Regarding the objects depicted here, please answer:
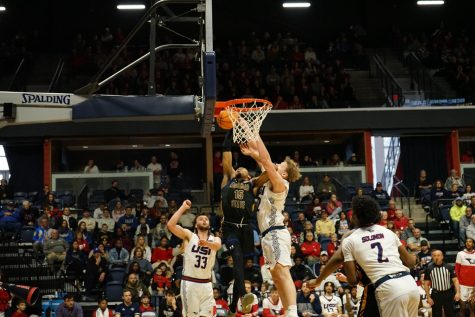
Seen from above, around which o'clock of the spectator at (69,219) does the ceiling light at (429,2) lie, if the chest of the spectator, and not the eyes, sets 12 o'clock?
The ceiling light is roughly at 8 o'clock from the spectator.

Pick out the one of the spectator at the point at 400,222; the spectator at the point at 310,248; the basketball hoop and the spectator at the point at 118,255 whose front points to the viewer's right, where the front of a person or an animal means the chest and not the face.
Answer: the basketball hoop

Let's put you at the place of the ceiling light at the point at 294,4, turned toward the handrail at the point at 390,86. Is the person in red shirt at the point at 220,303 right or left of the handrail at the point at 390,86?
right

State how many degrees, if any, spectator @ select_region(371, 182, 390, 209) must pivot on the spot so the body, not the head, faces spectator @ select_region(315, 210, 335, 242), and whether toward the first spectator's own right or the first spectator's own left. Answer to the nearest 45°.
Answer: approximately 45° to the first spectator's own right

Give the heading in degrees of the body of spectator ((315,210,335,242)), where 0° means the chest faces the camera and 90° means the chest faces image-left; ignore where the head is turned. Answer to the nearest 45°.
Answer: approximately 0°

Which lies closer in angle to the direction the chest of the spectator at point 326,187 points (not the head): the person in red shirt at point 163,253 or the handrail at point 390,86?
the person in red shirt

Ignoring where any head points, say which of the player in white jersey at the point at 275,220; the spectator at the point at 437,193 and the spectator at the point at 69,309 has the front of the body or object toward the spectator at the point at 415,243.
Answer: the spectator at the point at 437,193
